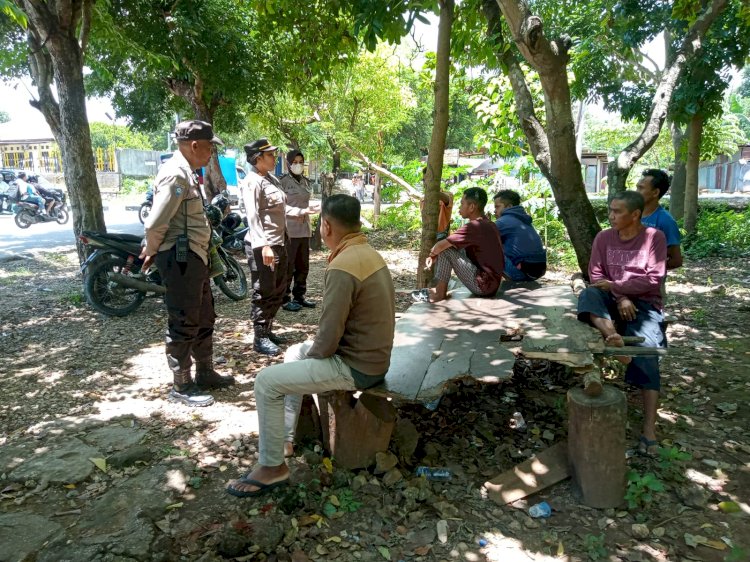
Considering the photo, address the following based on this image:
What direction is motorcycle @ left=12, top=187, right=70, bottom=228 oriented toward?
to the viewer's right

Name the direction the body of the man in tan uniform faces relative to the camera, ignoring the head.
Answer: to the viewer's right

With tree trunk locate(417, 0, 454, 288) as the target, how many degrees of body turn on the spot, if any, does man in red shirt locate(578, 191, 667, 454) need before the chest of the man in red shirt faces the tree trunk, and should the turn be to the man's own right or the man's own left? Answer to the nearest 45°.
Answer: approximately 90° to the man's own right

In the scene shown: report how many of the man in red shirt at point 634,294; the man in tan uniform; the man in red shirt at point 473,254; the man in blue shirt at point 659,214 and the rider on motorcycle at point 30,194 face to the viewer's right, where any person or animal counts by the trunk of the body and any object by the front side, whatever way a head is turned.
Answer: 2

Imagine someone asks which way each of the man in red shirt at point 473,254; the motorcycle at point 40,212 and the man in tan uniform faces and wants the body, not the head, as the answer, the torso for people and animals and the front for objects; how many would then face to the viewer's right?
2

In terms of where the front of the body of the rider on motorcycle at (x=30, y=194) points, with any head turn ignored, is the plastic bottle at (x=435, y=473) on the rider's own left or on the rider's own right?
on the rider's own right

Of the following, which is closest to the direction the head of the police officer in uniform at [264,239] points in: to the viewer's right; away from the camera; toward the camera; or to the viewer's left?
to the viewer's right

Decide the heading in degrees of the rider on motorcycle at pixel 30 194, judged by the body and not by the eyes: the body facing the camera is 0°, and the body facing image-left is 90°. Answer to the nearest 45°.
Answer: approximately 270°

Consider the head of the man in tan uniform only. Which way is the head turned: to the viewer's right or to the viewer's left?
to the viewer's right

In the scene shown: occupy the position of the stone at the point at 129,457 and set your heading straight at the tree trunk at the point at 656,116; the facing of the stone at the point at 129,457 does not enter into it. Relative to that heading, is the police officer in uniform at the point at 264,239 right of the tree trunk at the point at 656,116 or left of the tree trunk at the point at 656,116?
left
